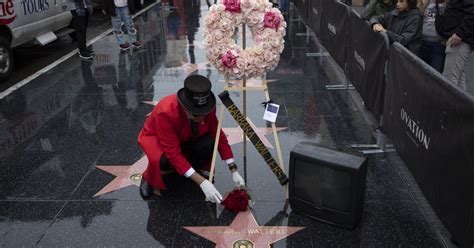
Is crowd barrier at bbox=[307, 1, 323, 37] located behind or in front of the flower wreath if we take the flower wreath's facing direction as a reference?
behind

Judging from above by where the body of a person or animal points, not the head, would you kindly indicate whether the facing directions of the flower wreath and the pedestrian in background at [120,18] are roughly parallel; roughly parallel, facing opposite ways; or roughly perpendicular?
roughly parallel

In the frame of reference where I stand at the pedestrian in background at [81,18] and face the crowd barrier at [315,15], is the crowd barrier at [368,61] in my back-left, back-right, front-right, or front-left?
front-right

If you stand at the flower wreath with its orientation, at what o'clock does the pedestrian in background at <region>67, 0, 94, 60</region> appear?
The pedestrian in background is roughly at 5 o'clock from the flower wreath.

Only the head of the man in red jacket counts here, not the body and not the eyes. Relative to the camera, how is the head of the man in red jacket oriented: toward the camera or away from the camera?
toward the camera

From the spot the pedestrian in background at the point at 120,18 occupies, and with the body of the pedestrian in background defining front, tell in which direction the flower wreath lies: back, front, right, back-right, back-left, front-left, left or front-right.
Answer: front

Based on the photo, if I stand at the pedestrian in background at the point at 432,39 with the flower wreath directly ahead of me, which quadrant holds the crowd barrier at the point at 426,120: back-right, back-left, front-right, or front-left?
front-left

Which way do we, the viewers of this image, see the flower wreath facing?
facing the viewer

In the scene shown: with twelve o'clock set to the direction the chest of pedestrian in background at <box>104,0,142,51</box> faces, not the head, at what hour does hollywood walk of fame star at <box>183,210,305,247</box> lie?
The hollywood walk of fame star is roughly at 12 o'clock from the pedestrian in background.

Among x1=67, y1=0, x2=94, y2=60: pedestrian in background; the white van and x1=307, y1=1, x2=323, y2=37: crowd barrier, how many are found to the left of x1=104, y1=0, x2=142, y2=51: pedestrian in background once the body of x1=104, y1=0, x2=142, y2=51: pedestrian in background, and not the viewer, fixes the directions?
1

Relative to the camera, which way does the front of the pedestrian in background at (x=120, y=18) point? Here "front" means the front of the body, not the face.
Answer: toward the camera

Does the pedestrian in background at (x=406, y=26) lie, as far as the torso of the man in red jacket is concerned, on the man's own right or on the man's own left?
on the man's own left
